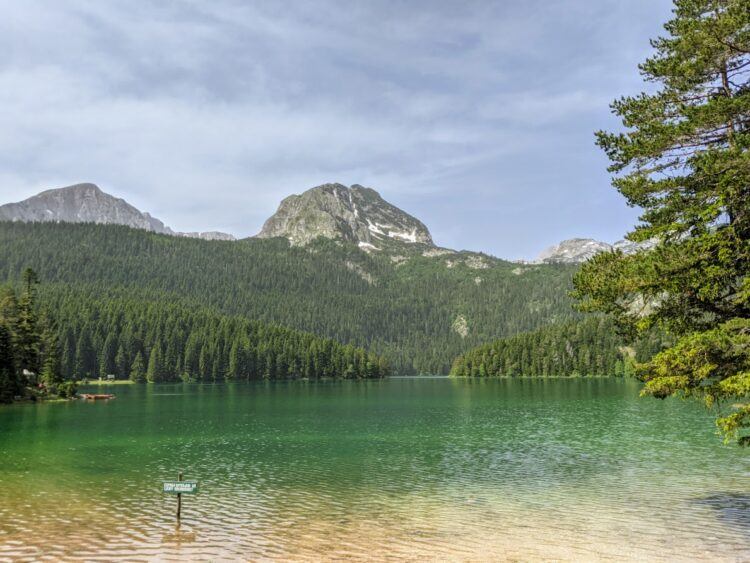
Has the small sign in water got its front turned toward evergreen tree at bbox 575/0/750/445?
no

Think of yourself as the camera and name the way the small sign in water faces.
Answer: facing the viewer
